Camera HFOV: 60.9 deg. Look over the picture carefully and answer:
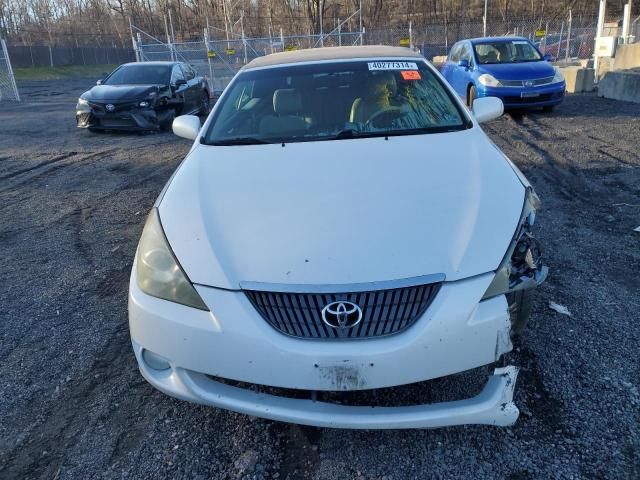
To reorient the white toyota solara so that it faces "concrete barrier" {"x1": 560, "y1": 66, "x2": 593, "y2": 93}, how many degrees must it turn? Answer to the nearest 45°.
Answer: approximately 135° to its left

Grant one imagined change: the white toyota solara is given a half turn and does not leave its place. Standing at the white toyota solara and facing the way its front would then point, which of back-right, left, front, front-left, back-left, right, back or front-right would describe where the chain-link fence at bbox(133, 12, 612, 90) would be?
front

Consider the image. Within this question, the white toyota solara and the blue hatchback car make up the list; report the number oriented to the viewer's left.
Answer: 0

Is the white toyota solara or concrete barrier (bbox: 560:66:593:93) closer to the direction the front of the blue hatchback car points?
the white toyota solara

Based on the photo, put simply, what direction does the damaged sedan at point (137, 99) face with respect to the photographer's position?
facing the viewer and to the left of the viewer

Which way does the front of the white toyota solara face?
toward the camera

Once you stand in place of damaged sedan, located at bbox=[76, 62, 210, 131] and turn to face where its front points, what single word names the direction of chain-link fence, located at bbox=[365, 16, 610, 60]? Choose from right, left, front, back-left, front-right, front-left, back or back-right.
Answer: back

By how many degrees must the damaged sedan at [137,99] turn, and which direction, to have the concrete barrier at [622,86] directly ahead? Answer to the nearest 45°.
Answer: approximately 135° to its left

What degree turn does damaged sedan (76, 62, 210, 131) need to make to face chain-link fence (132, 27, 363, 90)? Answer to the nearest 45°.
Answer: approximately 135° to its right

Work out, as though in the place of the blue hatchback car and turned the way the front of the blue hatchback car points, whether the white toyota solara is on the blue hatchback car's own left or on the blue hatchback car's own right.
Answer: on the blue hatchback car's own right

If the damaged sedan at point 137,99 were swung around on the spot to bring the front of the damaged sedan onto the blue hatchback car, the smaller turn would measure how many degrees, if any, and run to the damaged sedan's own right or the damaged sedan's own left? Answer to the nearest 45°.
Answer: approximately 135° to the damaged sedan's own left

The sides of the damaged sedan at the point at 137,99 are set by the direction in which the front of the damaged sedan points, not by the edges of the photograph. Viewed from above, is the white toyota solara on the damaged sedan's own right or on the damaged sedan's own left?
on the damaged sedan's own left

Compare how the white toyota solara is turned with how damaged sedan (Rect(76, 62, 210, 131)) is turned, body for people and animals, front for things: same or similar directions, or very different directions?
same or similar directions

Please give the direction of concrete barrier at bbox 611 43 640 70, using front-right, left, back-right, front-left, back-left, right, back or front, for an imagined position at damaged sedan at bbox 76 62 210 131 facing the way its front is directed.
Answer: back-left

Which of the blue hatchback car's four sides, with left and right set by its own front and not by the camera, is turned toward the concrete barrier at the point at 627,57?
left

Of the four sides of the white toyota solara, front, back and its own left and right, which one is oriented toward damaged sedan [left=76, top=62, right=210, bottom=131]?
back

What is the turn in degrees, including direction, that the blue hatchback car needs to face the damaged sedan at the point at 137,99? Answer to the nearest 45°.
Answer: approximately 135° to its right
